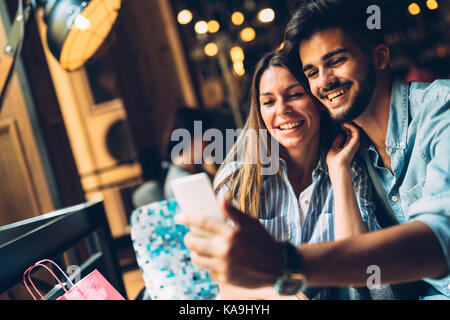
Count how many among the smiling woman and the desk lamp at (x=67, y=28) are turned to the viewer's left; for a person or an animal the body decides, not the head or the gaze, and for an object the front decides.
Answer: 0

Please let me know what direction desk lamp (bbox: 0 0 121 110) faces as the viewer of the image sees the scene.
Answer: facing the viewer and to the right of the viewer

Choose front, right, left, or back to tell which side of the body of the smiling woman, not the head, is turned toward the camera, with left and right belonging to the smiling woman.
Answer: front

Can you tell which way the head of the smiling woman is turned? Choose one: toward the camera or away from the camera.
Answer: toward the camera
